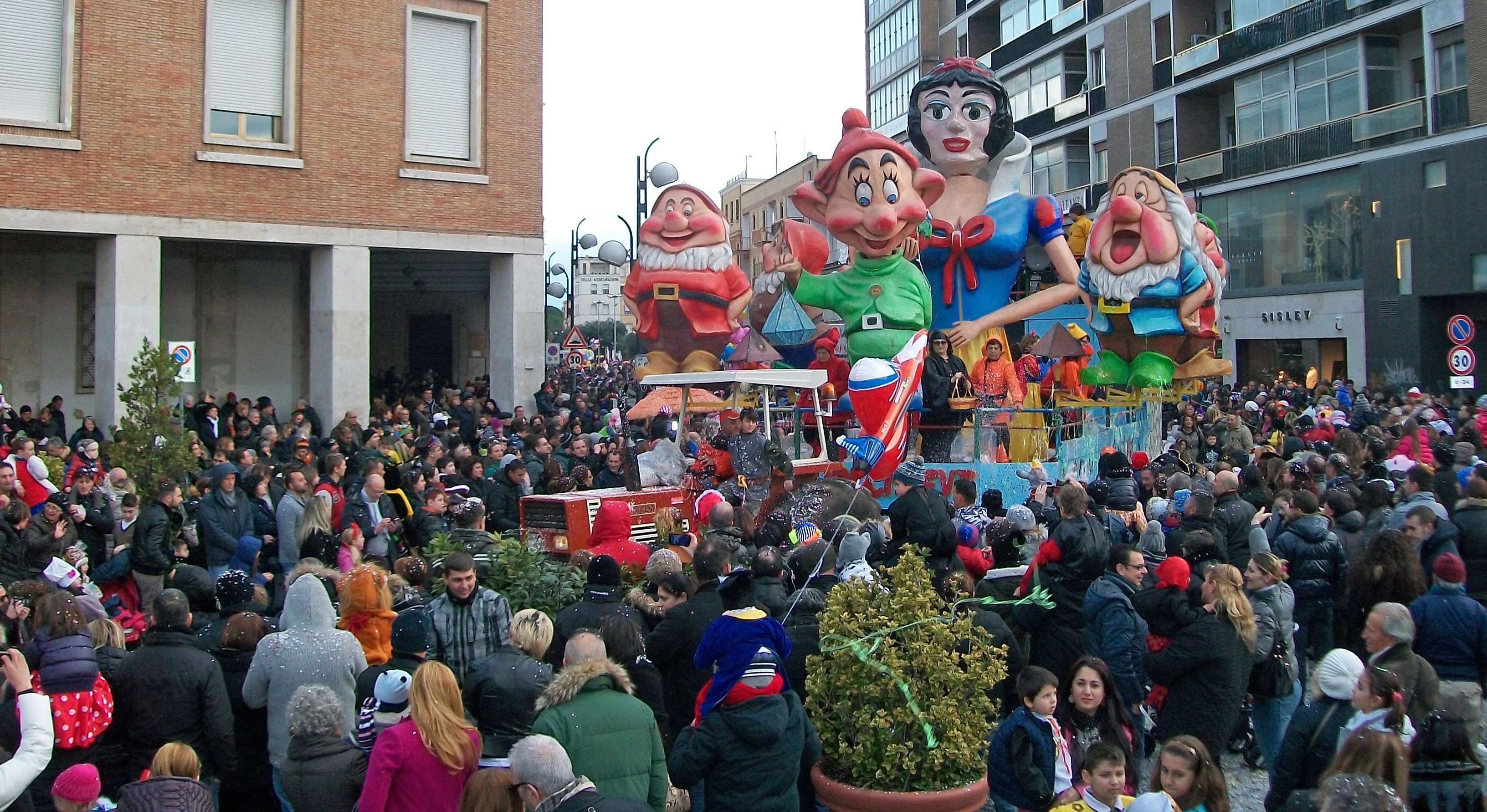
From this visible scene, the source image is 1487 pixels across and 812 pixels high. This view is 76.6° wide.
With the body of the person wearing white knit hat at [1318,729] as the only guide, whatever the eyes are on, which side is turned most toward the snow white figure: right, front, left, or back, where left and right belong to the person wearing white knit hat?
front

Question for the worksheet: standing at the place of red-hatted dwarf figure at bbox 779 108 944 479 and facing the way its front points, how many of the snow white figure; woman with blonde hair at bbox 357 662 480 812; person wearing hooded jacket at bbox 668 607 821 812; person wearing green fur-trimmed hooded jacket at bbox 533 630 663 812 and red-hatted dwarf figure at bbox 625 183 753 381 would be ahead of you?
3

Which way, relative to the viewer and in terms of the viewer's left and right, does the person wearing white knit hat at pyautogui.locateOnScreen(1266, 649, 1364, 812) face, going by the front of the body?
facing away from the viewer and to the left of the viewer

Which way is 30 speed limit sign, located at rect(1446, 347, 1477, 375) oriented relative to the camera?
toward the camera

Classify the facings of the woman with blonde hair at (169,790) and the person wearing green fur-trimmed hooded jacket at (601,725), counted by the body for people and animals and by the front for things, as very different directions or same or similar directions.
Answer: same or similar directions

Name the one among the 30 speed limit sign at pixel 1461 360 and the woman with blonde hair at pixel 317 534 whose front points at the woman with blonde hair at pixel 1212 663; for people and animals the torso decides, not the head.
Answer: the 30 speed limit sign

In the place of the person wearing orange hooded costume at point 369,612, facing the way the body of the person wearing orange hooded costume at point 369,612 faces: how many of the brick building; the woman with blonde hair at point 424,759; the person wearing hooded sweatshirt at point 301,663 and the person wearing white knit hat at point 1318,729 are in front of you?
1

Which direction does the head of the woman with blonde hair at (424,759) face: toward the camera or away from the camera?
away from the camera

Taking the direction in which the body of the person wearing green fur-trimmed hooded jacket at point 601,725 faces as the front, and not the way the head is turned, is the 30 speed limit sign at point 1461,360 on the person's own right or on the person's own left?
on the person's own right

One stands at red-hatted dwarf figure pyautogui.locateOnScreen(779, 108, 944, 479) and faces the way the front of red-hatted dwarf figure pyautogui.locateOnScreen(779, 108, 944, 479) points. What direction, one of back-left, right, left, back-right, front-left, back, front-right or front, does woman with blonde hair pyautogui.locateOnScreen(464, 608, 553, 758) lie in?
front

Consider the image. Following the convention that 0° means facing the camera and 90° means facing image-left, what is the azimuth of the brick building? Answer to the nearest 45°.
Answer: approximately 315°

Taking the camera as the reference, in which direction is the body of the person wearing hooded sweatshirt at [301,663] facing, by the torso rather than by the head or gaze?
away from the camera

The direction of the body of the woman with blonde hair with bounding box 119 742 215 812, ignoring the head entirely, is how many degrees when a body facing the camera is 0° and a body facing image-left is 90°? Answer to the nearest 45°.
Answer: approximately 180°

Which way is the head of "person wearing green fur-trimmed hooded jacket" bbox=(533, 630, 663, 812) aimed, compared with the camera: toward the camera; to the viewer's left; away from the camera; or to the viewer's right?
away from the camera
